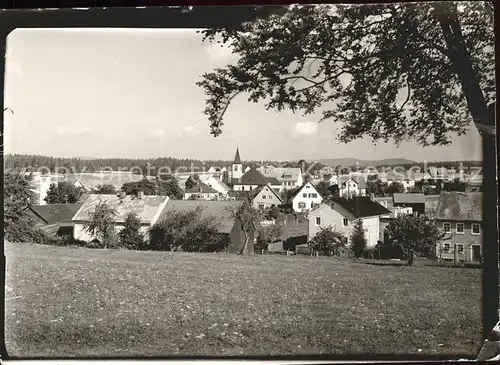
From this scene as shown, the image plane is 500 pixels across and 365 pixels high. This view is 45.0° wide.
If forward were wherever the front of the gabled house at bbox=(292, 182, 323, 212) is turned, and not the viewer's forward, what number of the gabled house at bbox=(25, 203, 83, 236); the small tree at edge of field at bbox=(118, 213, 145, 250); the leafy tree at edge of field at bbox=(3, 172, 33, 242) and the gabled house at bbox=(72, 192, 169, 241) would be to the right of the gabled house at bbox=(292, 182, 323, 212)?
4

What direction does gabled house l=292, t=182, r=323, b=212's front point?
toward the camera

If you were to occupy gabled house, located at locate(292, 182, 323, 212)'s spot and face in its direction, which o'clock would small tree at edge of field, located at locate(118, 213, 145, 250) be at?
The small tree at edge of field is roughly at 1 o'clock from the gabled house.

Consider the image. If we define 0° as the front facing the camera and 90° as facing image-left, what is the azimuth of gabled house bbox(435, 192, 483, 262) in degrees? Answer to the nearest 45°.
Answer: approximately 0°

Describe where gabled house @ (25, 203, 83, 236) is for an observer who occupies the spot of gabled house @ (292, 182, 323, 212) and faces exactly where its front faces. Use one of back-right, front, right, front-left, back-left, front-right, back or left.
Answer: right
